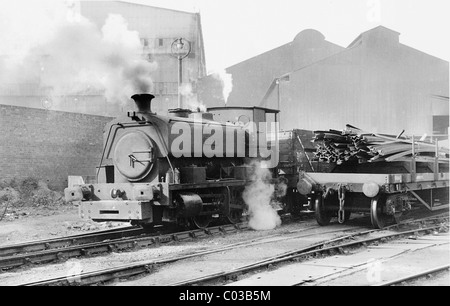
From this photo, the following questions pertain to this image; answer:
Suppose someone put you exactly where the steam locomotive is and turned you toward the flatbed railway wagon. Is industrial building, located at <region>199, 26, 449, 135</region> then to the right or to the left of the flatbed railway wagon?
left

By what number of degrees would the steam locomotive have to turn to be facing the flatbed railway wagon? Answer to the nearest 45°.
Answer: approximately 135° to its left

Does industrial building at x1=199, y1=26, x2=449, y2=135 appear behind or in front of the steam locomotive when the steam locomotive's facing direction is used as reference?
behind

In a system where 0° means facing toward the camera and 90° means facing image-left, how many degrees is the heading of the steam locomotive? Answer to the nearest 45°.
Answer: approximately 45°
